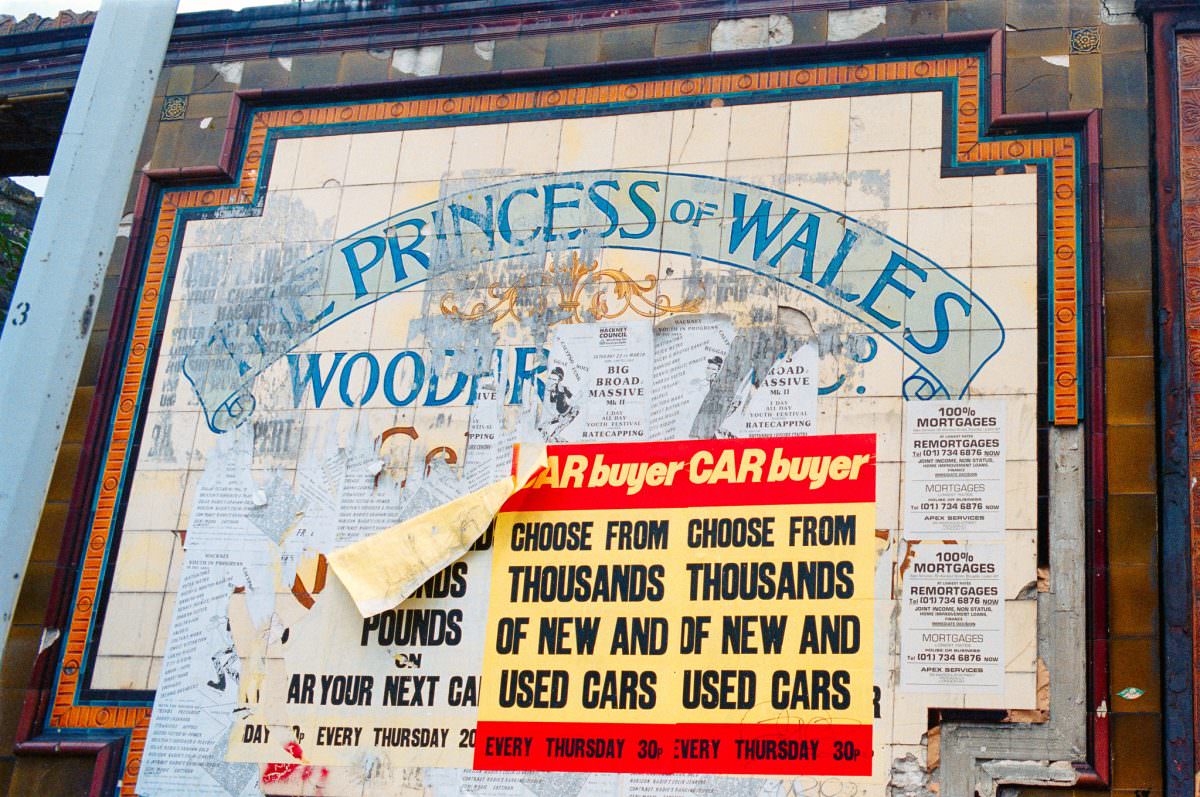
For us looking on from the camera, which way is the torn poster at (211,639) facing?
facing the viewer

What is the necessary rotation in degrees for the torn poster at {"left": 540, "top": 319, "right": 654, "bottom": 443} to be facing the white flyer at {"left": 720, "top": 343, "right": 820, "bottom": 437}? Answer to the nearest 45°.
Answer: approximately 90° to its left

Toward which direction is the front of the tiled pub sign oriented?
toward the camera

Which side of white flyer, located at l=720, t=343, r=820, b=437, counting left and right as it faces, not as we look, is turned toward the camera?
front

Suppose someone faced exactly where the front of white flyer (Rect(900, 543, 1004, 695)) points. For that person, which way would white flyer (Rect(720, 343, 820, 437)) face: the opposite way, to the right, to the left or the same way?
the same way

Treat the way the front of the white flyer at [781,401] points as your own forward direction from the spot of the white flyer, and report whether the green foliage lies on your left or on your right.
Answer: on your right

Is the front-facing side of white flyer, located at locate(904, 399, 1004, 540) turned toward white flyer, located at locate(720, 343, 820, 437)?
no

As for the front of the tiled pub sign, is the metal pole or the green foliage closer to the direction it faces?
the metal pole

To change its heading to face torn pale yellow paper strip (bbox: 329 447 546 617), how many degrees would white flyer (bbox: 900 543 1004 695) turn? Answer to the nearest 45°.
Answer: approximately 90° to its right

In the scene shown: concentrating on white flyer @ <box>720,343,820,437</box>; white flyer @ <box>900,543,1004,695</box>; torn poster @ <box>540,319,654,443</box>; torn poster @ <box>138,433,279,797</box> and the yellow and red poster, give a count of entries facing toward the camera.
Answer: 5

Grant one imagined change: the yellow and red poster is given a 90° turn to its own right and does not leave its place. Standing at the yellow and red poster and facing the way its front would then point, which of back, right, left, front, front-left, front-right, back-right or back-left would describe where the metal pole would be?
front-left

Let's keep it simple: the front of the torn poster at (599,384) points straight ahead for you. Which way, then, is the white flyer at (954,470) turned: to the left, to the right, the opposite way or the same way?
the same way

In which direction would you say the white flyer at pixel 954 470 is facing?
toward the camera
